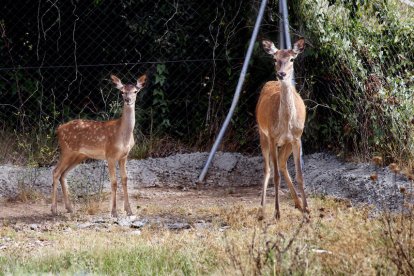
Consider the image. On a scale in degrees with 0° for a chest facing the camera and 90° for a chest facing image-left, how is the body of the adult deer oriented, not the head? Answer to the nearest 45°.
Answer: approximately 0°

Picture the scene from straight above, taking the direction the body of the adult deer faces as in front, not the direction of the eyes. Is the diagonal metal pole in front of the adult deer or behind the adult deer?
behind

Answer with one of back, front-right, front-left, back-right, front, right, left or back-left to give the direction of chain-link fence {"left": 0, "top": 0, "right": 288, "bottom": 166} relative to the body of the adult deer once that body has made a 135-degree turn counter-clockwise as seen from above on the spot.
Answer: left
